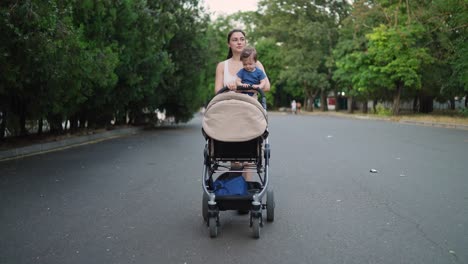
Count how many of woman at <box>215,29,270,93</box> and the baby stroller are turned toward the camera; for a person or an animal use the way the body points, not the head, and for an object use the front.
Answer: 2

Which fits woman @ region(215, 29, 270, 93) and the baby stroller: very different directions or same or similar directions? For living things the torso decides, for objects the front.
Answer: same or similar directions

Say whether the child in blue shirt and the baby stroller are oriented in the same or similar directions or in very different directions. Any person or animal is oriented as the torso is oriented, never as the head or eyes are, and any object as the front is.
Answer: same or similar directions

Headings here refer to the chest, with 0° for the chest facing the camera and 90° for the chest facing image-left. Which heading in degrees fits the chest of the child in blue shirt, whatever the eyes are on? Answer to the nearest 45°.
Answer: approximately 0°

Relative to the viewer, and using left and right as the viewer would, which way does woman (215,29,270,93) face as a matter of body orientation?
facing the viewer
